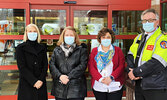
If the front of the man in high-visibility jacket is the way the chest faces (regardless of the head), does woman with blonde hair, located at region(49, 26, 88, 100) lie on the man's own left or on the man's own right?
on the man's own right

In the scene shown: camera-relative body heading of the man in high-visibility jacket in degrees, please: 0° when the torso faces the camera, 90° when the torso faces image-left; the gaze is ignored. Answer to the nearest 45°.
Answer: approximately 45°

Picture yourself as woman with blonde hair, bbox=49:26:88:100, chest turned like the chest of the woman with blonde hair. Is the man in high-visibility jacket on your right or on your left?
on your left

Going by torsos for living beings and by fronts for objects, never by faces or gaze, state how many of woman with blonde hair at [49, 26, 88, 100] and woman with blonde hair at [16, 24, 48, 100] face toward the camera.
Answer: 2
